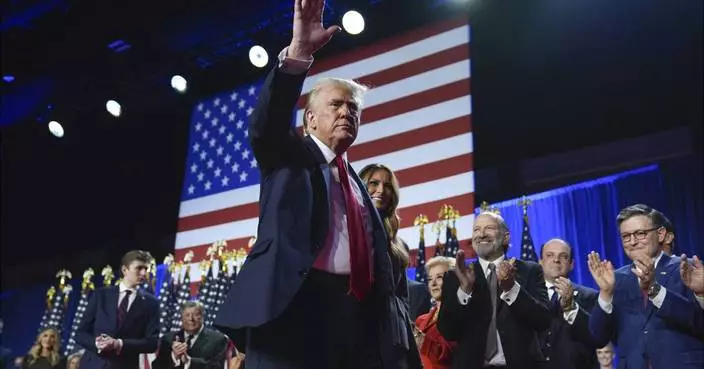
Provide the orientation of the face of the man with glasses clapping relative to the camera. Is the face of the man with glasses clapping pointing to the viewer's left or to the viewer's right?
to the viewer's left

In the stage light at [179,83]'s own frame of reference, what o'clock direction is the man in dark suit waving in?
The man in dark suit waving is roughly at 12 o'clock from the stage light.

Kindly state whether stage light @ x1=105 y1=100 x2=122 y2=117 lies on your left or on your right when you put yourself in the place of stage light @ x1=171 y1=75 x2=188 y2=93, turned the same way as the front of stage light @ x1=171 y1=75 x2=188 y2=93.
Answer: on your right

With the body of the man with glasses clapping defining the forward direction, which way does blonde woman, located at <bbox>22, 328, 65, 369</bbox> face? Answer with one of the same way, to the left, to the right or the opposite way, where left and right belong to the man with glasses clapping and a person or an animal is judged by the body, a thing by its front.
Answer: to the left

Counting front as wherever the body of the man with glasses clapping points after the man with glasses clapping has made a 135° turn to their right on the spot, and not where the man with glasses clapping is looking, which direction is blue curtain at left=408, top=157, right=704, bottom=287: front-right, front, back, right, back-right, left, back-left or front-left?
front

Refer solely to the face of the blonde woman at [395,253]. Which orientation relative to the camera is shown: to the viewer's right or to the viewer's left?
to the viewer's left

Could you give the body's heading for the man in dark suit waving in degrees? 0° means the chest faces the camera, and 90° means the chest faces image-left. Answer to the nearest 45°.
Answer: approximately 315°

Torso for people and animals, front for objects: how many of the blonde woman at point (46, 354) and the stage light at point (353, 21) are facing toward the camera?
2

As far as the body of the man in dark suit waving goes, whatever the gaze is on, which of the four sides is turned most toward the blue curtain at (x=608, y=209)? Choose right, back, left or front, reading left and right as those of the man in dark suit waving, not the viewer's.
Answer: left

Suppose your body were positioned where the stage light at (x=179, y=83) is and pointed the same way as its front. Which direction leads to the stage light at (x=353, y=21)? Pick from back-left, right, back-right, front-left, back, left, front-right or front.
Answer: front-left
